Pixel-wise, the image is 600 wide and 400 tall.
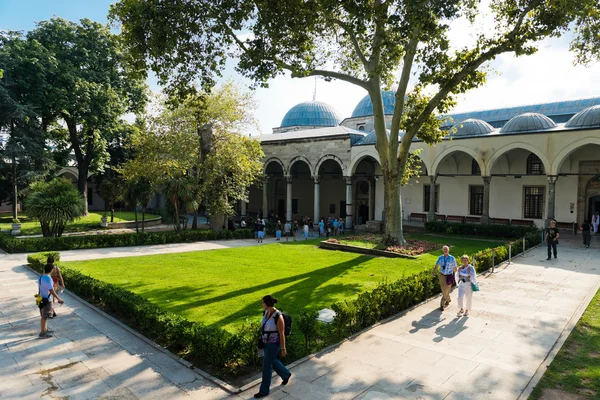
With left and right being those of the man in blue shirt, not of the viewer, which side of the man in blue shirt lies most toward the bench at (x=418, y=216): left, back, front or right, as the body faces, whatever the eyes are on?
back

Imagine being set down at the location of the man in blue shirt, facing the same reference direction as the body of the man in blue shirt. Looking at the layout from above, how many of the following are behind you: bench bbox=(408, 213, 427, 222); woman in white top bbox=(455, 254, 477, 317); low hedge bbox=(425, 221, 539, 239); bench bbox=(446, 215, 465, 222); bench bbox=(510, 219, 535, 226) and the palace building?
5

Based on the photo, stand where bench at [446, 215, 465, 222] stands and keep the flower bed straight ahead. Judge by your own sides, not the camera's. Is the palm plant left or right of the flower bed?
right

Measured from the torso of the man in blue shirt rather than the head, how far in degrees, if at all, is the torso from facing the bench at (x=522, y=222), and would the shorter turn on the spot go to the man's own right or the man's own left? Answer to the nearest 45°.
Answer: approximately 180°

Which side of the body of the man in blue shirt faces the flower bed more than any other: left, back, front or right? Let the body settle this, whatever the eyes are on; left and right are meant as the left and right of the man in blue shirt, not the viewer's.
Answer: back

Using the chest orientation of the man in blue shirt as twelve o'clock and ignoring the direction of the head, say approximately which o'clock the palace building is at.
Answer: The palace building is roughly at 6 o'clock from the man in blue shirt.

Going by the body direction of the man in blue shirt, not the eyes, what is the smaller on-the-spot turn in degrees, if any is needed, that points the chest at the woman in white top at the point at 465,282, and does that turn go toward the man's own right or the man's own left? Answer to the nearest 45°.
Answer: approximately 45° to the man's own left

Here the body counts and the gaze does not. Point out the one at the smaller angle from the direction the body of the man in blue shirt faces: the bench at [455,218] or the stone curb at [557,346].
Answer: the stone curb

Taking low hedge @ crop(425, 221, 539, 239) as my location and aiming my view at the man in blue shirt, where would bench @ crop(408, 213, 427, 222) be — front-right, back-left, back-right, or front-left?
back-right

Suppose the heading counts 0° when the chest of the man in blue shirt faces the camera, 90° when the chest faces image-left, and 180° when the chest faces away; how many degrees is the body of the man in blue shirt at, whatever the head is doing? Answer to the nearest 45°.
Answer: approximately 0°

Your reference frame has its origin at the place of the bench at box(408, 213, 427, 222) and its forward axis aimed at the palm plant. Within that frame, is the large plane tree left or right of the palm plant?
left

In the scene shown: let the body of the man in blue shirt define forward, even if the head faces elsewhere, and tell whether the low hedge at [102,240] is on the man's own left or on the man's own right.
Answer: on the man's own right

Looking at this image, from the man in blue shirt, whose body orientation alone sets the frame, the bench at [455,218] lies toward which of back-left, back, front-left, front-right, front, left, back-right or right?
back
